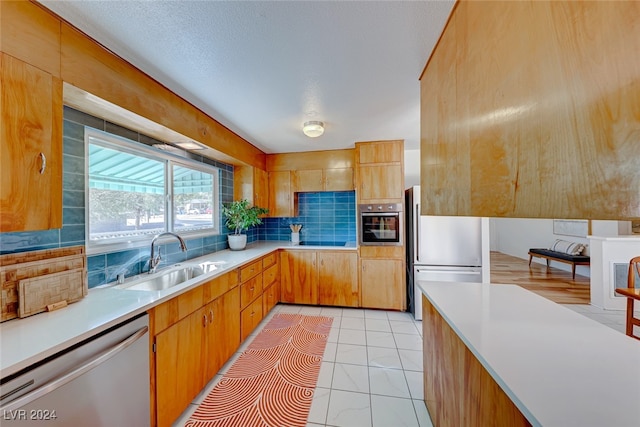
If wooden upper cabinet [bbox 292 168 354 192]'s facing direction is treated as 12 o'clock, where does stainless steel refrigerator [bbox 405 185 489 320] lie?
The stainless steel refrigerator is roughly at 10 o'clock from the wooden upper cabinet.

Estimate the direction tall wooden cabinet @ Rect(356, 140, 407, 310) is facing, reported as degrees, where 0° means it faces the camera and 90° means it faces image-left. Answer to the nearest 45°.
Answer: approximately 0°

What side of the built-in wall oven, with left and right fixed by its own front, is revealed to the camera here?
front

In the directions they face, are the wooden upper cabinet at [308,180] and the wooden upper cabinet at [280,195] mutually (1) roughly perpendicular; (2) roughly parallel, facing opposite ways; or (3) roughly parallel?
roughly parallel

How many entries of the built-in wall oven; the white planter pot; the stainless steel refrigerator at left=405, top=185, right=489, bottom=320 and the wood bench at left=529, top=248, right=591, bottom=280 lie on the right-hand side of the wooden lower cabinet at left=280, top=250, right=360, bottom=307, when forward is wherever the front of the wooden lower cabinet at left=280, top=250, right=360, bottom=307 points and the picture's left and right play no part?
1

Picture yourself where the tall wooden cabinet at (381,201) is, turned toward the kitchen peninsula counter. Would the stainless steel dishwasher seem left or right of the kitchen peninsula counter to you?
right

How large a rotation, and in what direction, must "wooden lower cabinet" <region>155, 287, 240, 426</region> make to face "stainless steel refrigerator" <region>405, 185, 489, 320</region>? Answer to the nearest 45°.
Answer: approximately 45° to its left

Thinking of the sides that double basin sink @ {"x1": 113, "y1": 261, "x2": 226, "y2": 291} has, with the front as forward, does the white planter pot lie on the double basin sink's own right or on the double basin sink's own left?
on the double basin sink's own left

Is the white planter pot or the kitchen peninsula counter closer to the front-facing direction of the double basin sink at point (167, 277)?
the kitchen peninsula counter

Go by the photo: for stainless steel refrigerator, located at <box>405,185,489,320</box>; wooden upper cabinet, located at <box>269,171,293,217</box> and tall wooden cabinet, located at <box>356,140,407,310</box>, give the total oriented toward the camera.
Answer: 3

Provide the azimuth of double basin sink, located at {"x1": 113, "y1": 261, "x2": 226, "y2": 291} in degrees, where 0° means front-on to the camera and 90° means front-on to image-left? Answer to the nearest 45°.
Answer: approximately 315°

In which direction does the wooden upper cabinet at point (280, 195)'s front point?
toward the camera

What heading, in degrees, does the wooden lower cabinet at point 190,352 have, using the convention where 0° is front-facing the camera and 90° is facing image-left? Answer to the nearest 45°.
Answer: approximately 315°

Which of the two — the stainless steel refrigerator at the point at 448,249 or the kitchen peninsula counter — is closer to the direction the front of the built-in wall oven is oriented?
the kitchen peninsula counter
